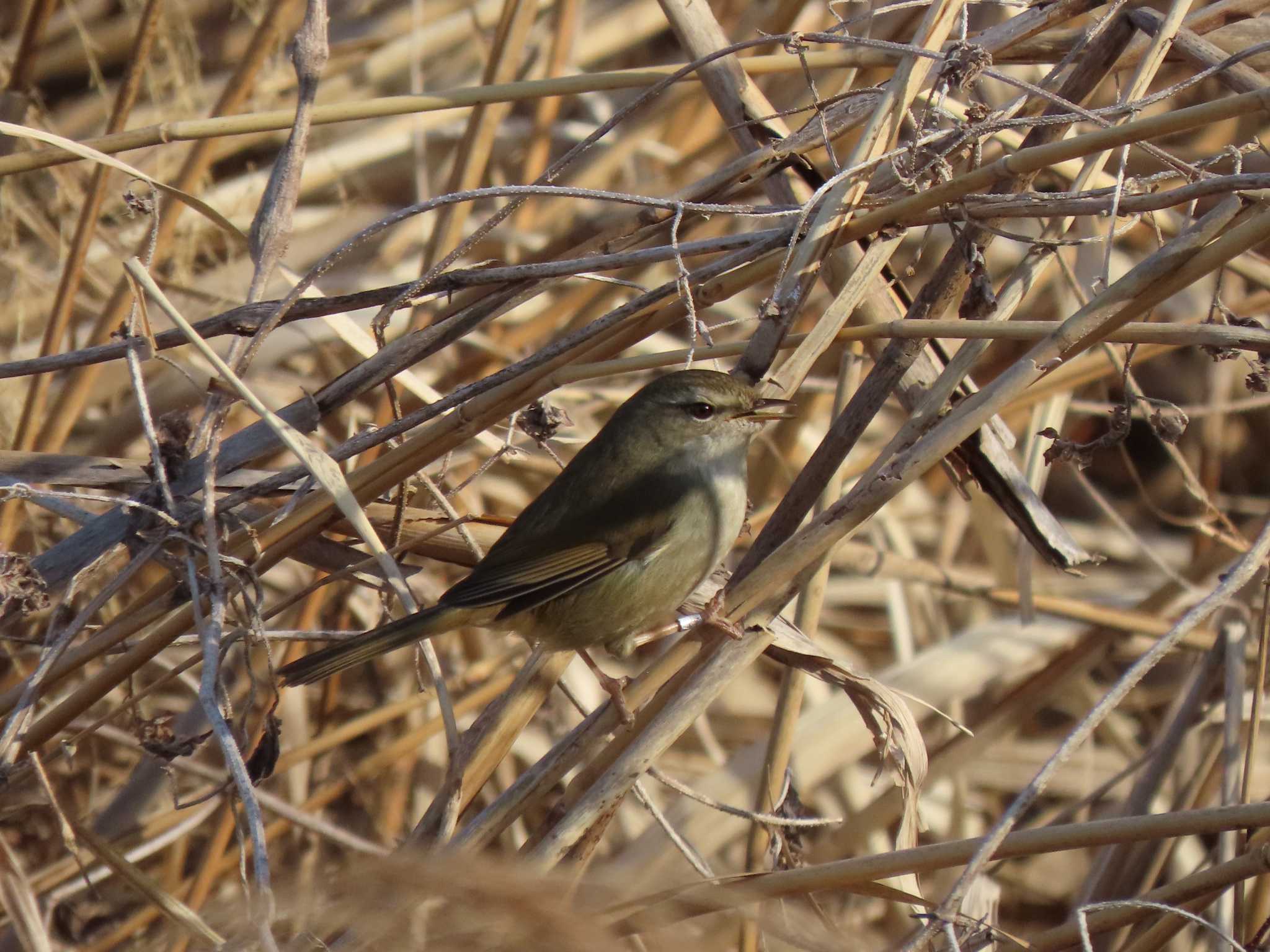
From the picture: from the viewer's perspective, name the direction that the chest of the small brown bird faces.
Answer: to the viewer's right
